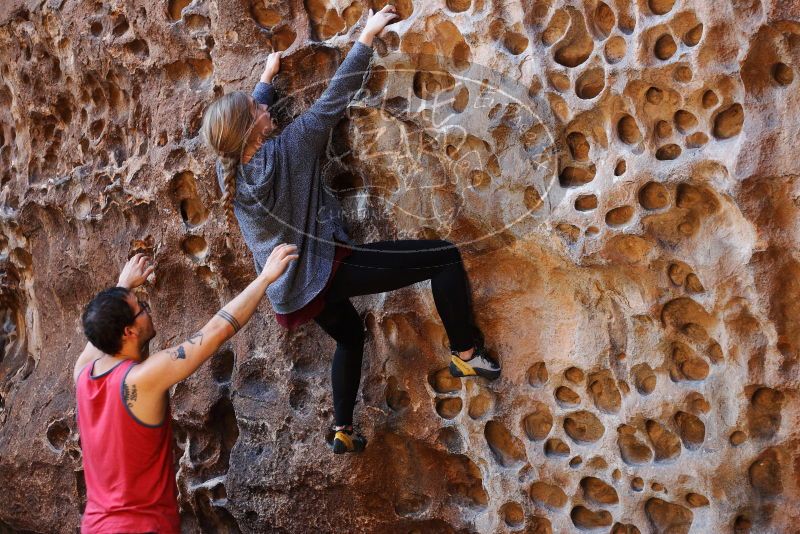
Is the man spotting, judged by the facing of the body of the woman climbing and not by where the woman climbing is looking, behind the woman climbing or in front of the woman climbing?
behind

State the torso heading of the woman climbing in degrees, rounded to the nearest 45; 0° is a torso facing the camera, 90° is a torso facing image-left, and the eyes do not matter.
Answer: approximately 225°

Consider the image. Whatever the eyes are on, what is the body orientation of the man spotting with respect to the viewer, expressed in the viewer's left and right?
facing away from the viewer and to the right of the viewer

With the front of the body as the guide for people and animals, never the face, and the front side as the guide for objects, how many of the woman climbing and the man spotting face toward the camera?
0

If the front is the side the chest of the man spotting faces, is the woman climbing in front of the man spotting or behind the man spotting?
in front

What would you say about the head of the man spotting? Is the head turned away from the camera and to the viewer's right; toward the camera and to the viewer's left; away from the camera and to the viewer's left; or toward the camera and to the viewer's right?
away from the camera and to the viewer's right
